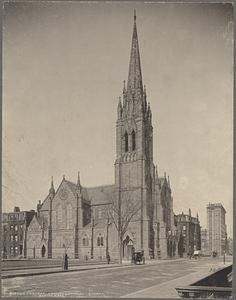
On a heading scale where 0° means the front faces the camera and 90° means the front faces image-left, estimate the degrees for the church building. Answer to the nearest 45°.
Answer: approximately 315°
